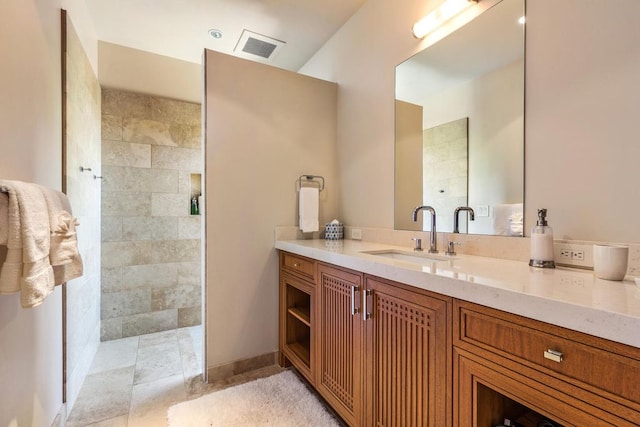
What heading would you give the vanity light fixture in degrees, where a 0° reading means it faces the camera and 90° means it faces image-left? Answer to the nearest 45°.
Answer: approximately 45°

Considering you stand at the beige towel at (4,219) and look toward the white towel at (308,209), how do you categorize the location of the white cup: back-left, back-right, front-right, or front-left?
front-right

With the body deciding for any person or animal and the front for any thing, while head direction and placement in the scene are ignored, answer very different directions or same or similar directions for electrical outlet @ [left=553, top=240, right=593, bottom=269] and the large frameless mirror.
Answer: same or similar directions

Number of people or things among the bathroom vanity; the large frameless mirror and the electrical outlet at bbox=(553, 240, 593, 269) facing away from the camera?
0

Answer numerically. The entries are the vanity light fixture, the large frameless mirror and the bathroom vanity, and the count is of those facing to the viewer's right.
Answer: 0

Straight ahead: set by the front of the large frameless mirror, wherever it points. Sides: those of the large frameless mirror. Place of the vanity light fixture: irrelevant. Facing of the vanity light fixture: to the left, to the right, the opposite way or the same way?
the same way

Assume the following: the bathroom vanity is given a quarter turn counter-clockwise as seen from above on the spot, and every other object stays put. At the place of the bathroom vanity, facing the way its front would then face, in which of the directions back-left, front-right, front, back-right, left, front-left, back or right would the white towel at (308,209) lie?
back

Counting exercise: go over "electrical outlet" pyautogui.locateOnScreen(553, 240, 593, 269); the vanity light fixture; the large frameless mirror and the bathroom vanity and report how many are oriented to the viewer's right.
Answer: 0

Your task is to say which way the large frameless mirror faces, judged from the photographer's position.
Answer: facing the viewer and to the left of the viewer

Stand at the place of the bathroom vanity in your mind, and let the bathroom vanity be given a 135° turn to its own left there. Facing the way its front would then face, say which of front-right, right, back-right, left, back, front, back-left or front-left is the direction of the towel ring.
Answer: back-left

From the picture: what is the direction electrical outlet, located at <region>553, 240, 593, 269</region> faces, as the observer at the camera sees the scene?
facing the viewer

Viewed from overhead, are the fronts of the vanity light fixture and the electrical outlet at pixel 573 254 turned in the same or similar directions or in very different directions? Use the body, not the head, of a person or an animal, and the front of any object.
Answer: same or similar directions

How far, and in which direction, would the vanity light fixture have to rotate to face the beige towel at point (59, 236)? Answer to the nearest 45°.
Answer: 0° — it already faces it
